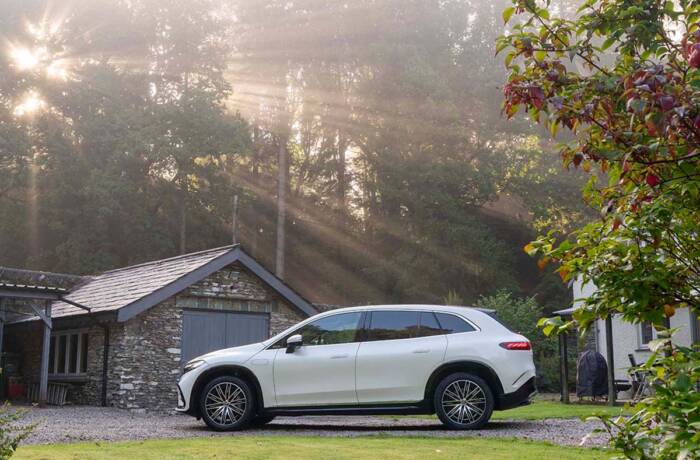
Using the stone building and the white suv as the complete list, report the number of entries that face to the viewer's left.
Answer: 1

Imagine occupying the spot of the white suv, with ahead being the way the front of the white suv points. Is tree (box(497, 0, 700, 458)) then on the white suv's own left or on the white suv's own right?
on the white suv's own left

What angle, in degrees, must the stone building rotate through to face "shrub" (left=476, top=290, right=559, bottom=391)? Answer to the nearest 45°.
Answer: approximately 90° to its left

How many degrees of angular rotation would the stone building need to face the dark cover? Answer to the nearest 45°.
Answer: approximately 45° to its left

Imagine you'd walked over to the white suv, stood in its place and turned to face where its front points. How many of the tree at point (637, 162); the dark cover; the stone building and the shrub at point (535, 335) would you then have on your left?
1

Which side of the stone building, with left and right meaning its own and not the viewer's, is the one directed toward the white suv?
front

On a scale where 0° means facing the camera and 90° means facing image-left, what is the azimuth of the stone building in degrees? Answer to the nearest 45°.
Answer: approximately 315°

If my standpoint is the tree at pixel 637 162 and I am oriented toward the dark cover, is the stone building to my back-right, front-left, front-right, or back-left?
front-left

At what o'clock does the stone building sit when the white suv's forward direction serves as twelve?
The stone building is roughly at 2 o'clock from the white suv.

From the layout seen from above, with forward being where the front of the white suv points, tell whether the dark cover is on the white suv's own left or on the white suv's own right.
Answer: on the white suv's own right

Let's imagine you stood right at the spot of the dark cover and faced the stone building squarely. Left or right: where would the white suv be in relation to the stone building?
left

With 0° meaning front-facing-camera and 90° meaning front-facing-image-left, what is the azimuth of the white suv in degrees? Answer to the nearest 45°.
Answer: approximately 90°
